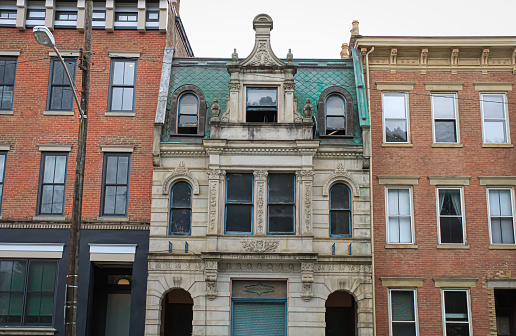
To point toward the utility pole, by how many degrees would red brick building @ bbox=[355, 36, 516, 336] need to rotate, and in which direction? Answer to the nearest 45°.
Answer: approximately 45° to its right

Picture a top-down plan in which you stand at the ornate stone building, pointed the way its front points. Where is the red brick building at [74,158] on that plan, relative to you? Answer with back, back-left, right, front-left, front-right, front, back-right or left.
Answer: right

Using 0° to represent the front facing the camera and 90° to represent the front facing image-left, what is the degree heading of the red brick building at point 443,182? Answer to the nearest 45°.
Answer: approximately 0°

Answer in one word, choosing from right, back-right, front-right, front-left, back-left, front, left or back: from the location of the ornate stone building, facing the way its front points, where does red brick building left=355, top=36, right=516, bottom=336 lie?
left

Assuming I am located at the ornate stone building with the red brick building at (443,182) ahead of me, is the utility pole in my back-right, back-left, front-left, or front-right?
back-right

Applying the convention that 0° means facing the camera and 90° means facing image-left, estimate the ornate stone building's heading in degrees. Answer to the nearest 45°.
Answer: approximately 0°

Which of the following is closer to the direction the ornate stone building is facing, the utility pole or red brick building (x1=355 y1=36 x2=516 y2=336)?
the utility pole

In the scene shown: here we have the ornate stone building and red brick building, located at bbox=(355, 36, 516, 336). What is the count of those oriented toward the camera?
2

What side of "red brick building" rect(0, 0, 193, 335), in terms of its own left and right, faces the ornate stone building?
left

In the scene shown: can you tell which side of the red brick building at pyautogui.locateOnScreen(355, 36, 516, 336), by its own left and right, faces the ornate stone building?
right
